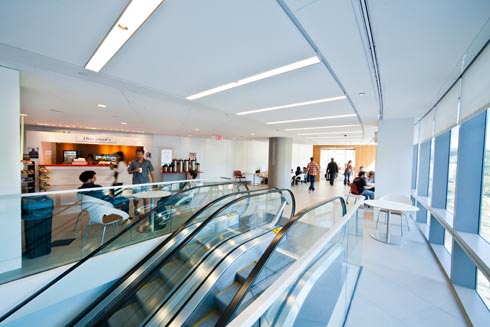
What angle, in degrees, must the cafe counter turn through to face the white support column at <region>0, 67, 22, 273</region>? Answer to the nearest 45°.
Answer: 0° — it already faces it

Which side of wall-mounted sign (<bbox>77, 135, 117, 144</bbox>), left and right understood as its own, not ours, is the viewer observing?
front

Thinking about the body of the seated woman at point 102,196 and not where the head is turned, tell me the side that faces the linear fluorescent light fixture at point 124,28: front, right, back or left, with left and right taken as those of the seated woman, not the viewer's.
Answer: right

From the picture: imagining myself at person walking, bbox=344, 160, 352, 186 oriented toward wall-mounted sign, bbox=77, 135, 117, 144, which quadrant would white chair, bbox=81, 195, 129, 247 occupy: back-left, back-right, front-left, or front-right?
front-left

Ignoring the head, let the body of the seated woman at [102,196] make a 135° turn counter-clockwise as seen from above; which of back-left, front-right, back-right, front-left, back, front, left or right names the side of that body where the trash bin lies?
left

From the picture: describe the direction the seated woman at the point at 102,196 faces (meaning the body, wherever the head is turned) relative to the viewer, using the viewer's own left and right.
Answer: facing to the right of the viewer

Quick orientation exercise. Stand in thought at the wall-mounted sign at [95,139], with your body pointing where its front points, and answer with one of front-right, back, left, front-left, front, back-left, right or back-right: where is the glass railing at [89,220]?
front

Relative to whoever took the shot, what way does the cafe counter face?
facing the viewer

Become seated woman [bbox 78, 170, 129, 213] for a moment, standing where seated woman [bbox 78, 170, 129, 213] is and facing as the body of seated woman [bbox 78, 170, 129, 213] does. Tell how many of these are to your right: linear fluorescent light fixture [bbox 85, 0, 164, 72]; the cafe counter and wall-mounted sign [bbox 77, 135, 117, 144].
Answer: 1

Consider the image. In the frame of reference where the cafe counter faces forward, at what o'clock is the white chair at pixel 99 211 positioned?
The white chair is roughly at 12 o'clock from the cafe counter.

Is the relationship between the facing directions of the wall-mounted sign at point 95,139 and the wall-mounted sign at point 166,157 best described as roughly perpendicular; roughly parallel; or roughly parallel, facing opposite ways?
roughly parallel

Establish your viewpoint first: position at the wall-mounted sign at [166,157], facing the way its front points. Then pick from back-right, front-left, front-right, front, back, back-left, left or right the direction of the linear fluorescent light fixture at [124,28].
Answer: front

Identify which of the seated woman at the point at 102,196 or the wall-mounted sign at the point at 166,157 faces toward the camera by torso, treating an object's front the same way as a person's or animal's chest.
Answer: the wall-mounted sign

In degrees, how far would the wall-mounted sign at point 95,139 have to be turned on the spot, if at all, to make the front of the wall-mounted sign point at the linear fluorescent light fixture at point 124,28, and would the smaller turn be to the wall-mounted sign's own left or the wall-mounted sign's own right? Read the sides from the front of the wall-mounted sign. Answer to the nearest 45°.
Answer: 0° — it already faces it

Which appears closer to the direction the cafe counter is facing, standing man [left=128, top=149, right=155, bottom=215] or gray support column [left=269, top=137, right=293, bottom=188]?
the standing man

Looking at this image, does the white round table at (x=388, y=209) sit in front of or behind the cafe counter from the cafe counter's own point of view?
in front

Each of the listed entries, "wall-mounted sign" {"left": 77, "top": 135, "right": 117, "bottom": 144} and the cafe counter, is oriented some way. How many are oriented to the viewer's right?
0

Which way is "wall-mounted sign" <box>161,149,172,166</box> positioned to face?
toward the camera
